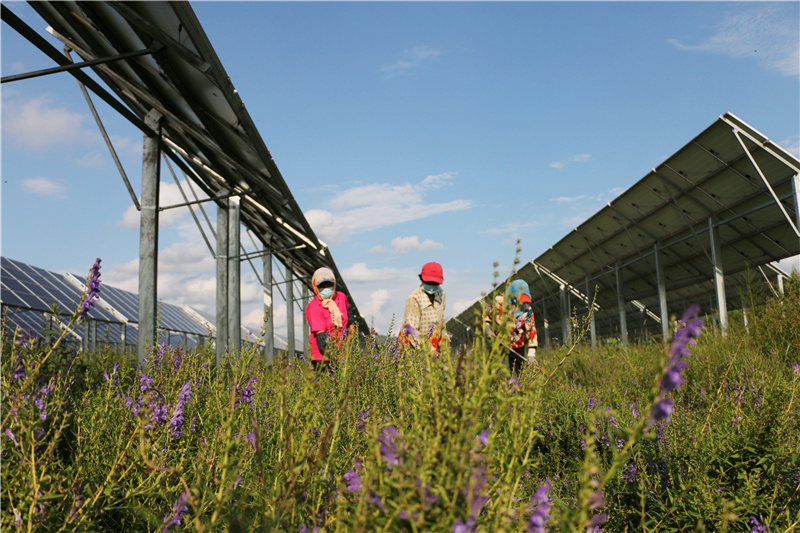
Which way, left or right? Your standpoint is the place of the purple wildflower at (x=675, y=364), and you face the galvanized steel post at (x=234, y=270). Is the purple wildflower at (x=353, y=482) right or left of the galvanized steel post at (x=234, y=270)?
left

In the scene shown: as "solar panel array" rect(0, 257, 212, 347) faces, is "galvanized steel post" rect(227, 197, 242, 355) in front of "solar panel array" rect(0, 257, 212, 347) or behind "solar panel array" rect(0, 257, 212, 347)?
in front

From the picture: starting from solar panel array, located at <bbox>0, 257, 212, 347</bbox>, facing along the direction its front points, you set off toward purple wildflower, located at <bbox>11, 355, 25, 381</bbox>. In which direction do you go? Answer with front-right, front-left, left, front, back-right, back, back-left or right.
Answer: front-right

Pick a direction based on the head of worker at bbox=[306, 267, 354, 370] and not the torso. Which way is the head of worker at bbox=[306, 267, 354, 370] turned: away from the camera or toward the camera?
toward the camera

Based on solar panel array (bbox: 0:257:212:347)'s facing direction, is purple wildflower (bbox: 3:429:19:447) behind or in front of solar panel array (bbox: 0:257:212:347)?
in front

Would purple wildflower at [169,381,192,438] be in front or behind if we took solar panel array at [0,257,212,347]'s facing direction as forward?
in front

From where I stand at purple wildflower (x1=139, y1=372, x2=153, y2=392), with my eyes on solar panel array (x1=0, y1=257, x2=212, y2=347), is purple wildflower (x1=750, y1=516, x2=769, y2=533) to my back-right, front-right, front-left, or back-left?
back-right
